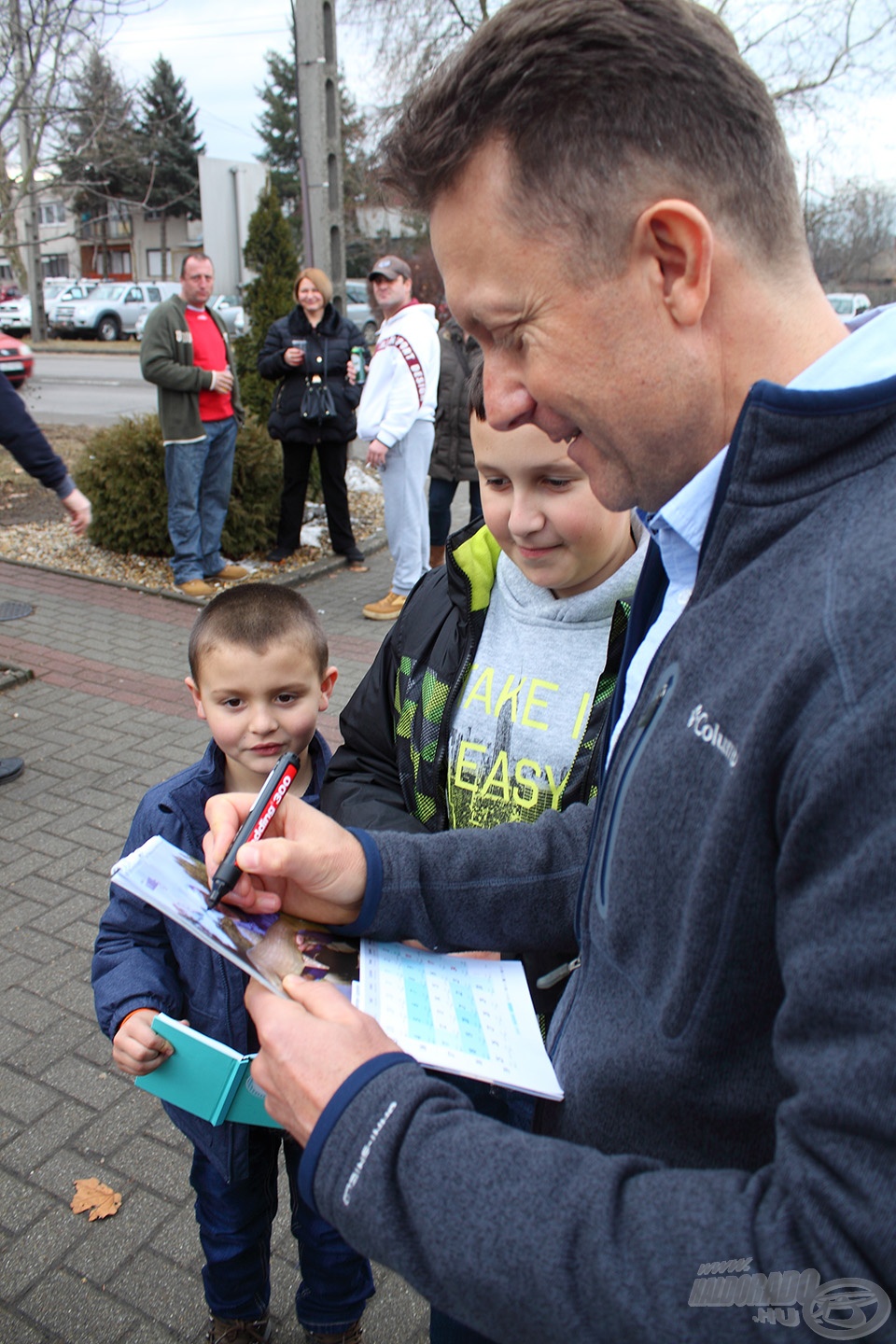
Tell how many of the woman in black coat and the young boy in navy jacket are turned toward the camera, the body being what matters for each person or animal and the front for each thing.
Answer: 2

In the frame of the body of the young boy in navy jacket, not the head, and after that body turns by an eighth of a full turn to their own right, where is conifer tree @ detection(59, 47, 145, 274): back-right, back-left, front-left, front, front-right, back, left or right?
back-right

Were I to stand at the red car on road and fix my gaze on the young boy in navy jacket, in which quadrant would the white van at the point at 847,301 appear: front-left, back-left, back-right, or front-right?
back-left

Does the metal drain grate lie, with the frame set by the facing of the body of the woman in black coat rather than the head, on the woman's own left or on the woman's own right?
on the woman's own right

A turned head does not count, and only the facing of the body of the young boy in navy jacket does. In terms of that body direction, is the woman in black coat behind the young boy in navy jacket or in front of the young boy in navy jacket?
behind

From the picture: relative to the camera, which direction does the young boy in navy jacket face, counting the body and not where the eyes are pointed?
toward the camera

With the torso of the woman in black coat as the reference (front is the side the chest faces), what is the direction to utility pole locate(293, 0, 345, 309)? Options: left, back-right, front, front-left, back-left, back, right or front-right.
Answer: back

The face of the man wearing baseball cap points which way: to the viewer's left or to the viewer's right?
to the viewer's left

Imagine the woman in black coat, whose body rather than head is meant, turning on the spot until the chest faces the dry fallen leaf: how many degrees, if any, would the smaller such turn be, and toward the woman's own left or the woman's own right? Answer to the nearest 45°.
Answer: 0° — they already face it

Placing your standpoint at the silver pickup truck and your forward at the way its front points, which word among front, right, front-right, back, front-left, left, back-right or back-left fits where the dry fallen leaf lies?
front-left

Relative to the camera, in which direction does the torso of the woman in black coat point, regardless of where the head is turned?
toward the camera

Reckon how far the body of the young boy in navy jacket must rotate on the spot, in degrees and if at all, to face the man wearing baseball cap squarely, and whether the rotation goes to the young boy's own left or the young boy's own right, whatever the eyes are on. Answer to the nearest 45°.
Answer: approximately 180°

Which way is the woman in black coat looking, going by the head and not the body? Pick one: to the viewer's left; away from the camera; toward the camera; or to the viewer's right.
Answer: toward the camera

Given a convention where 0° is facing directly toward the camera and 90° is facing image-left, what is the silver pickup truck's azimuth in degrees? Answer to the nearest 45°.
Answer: approximately 45°

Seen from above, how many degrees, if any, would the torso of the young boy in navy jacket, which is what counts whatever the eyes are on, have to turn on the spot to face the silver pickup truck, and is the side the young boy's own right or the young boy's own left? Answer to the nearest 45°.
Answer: approximately 180°

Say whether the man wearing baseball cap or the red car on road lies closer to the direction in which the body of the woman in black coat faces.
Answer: the man wearing baseball cap
